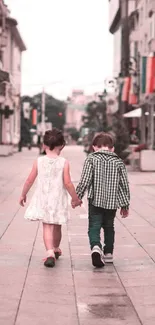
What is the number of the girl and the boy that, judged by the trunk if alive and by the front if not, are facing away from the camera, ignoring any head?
2

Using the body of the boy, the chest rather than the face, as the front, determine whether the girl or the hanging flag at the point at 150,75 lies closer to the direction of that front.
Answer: the hanging flag

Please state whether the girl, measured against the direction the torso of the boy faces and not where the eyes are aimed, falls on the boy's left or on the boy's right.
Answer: on the boy's left

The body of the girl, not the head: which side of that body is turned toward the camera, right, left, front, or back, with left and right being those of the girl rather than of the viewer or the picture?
back

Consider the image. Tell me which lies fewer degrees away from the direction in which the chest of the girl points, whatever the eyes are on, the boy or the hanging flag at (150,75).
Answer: the hanging flag

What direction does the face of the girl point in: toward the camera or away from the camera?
away from the camera

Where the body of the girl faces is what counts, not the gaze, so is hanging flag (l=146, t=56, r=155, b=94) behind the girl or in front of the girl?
in front

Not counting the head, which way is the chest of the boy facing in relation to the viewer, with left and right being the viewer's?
facing away from the viewer

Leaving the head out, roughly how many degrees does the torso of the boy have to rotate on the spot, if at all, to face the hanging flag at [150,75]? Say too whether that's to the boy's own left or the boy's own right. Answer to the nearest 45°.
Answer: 0° — they already face it

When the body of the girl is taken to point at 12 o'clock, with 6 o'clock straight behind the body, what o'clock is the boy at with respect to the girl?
The boy is roughly at 3 o'clock from the girl.
